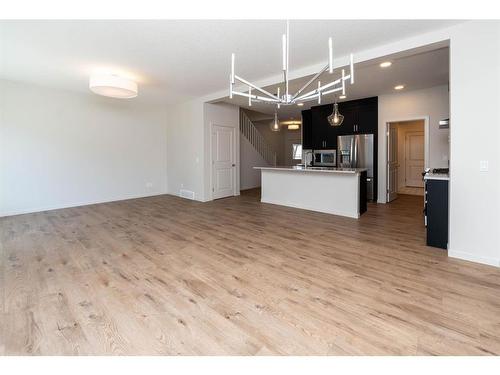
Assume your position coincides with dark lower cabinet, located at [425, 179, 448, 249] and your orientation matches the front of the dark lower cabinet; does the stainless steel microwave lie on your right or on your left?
on your right

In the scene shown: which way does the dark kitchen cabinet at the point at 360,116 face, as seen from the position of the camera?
facing the viewer and to the left of the viewer

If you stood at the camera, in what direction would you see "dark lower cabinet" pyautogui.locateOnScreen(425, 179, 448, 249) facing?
facing to the left of the viewer

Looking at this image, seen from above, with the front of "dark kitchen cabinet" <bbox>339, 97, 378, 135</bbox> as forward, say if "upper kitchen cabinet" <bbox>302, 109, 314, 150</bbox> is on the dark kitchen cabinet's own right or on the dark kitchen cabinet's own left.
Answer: on the dark kitchen cabinet's own right

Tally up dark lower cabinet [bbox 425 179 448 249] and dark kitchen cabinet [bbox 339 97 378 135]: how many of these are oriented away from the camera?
0

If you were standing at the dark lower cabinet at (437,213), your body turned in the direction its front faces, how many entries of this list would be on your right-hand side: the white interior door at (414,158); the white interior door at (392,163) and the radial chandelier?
2

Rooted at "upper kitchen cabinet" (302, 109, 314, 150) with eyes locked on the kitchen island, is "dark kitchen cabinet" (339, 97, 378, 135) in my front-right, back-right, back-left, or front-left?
front-left

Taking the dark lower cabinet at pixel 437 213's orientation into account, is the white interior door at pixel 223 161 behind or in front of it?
in front

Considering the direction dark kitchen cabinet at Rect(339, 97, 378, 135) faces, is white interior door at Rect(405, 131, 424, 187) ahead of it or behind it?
behind

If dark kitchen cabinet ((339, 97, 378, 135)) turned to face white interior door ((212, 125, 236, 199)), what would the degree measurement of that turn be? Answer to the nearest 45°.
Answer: approximately 45° to its right
